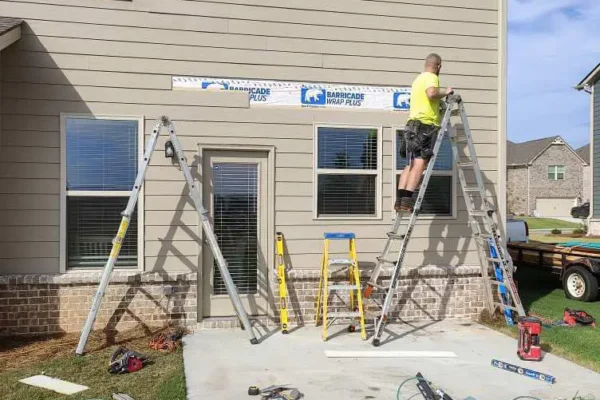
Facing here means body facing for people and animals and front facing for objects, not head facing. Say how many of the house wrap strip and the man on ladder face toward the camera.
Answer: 1

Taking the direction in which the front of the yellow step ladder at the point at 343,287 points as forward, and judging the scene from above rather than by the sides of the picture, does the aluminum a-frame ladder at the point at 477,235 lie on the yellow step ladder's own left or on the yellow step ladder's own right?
on the yellow step ladder's own left

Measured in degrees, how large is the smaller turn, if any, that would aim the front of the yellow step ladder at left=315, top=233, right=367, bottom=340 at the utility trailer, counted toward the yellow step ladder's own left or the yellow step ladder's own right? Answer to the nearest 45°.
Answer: approximately 135° to the yellow step ladder's own left

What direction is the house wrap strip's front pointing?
toward the camera

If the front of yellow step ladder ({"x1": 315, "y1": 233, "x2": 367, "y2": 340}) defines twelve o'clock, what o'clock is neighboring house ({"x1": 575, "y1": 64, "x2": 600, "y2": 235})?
The neighboring house is roughly at 7 o'clock from the yellow step ladder.

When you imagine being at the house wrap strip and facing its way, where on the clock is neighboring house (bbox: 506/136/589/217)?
The neighboring house is roughly at 7 o'clock from the house wrap strip.

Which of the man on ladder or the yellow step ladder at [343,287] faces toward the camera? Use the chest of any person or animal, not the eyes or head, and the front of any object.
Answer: the yellow step ladder

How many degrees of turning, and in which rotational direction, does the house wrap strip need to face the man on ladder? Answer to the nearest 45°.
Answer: approximately 45° to its left

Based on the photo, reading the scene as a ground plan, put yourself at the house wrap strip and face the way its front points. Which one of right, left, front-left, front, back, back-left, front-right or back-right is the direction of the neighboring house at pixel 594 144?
back-left

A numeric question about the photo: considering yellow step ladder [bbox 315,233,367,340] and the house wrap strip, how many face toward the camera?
2

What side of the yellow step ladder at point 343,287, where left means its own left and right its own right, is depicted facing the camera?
front

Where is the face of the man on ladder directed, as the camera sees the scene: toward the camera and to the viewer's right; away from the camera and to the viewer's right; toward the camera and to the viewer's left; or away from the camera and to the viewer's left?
away from the camera and to the viewer's right

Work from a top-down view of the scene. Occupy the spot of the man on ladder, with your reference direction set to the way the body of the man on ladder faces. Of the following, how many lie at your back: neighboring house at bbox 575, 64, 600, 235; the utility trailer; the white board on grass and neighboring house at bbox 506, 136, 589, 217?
1

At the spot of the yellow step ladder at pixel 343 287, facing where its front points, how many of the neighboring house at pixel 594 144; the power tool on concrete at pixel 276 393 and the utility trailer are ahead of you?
1

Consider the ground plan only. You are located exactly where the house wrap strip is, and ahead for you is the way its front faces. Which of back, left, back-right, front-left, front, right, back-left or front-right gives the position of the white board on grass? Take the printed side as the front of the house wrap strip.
front-right
